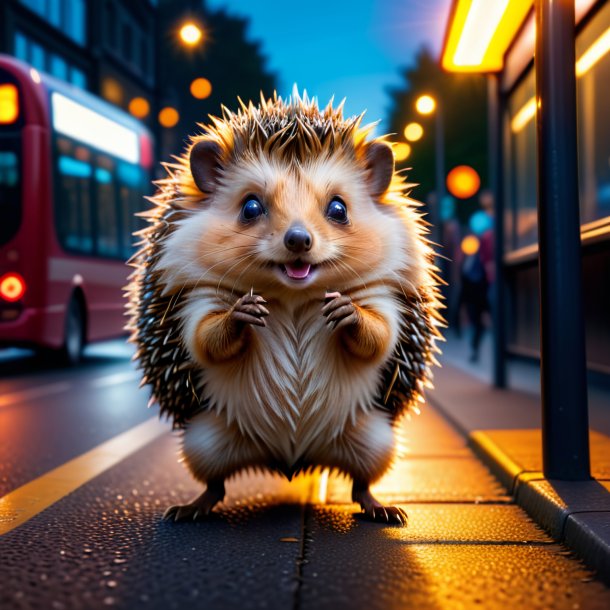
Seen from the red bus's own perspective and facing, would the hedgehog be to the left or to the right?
on its right

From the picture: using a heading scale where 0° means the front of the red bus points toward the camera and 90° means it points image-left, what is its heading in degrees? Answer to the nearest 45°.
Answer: approximately 225°

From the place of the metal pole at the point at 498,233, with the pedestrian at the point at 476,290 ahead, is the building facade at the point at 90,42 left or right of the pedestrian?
left

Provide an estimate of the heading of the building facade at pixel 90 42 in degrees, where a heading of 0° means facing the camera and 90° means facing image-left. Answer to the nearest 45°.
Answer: approximately 315°

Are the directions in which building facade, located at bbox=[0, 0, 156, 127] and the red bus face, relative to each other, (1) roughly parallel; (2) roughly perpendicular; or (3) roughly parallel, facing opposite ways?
roughly perpendicular

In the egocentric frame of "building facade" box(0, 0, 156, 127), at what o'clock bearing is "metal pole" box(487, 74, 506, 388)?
The metal pole is roughly at 1 o'clock from the building facade.

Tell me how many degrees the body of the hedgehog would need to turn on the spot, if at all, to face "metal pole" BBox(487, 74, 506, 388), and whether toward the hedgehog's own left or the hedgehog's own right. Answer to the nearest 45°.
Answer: approximately 135° to the hedgehog's own left

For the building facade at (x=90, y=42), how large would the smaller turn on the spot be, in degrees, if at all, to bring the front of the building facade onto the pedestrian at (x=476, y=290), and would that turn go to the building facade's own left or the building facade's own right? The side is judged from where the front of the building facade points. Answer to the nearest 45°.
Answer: approximately 45° to the building facade's own right

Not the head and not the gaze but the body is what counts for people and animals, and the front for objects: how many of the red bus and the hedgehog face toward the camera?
1
